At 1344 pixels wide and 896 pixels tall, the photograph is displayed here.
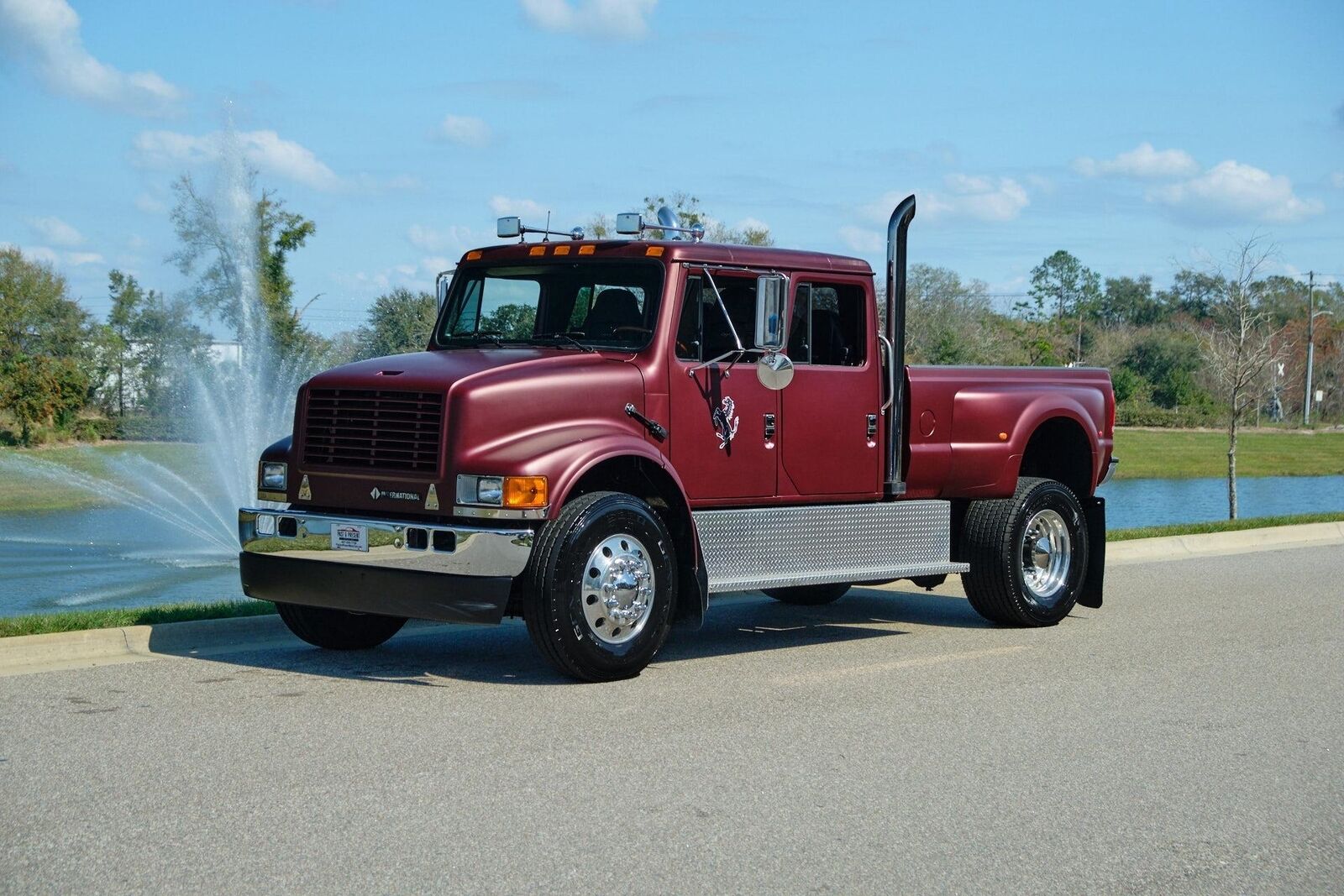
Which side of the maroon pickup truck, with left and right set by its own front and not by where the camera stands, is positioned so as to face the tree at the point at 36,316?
right

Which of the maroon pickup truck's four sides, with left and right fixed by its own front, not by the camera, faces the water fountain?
right

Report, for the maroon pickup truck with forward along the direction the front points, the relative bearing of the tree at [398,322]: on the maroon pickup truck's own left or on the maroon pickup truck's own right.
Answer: on the maroon pickup truck's own right

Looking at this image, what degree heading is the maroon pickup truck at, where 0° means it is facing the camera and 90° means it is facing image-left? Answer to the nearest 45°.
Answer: approximately 45°

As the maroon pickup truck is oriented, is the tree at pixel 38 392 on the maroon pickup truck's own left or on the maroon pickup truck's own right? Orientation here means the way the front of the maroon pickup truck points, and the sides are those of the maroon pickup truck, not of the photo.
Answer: on the maroon pickup truck's own right

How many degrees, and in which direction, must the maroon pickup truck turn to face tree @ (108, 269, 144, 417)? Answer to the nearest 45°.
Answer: approximately 90° to its right
